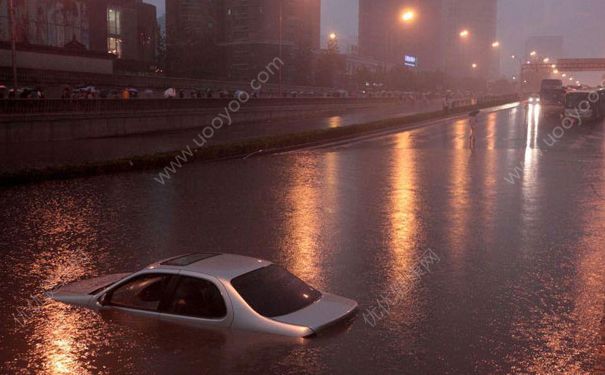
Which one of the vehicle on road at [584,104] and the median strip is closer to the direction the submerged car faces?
the median strip

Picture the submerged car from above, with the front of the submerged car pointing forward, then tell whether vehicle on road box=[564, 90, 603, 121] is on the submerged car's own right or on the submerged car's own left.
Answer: on the submerged car's own right

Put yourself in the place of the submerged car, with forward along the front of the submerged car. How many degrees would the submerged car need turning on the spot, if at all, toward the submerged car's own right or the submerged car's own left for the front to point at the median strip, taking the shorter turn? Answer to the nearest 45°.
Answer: approximately 45° to the submerged car's own right

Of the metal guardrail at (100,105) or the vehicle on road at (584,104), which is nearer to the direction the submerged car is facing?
the metal guardrail

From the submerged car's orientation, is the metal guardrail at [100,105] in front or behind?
in front

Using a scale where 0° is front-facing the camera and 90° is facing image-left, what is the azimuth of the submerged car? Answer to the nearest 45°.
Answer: approximately 135°
